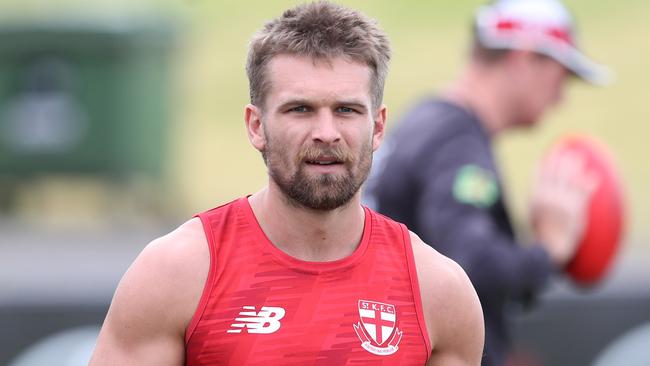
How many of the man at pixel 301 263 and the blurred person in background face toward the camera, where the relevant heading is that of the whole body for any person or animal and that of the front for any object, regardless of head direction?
1

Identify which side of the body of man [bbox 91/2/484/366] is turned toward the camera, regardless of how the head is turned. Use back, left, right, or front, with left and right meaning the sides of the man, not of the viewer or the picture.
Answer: front

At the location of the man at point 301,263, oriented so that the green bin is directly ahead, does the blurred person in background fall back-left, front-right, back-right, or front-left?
front-right

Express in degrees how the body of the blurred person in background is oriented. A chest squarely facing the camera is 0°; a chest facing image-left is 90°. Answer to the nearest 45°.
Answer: approximately 270°

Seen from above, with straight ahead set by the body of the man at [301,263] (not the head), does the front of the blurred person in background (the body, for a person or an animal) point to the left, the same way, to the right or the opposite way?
to the left

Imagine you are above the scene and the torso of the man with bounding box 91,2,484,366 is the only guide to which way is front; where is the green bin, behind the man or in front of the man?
behind

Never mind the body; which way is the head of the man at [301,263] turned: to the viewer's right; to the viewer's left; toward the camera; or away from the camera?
toward the camera

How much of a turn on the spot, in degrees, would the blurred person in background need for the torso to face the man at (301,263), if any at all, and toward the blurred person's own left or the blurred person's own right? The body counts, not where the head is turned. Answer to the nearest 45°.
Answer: approximately 90° to the blurred person's own right

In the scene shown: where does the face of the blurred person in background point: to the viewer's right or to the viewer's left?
to the viewer's right

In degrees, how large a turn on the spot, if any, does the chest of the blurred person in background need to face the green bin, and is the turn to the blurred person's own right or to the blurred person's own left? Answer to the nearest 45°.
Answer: approximately 135° to the blurred person's own left
